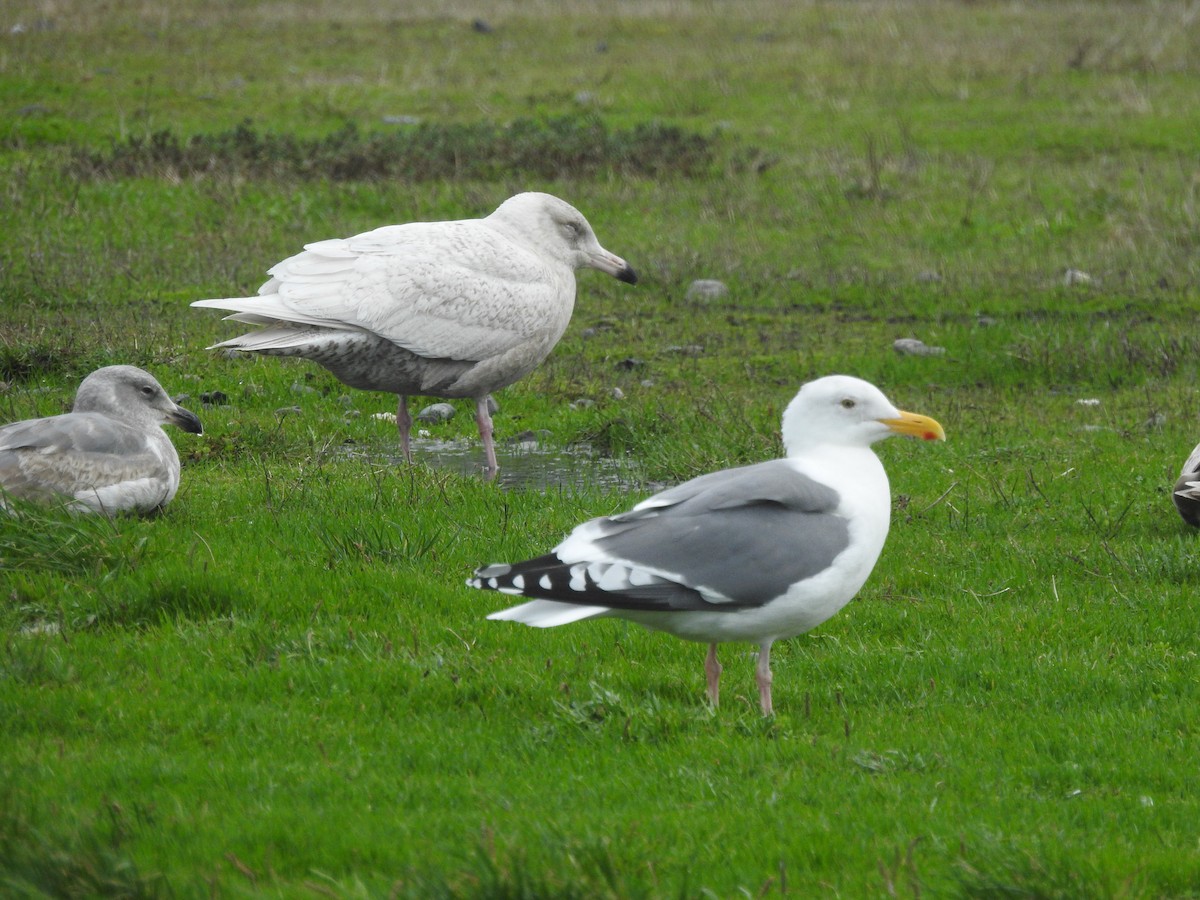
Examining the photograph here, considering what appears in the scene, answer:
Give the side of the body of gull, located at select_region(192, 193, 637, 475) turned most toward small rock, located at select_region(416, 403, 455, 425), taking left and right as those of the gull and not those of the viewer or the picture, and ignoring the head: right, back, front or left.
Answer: left

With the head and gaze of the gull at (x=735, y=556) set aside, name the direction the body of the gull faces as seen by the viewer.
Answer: to the viewer's right

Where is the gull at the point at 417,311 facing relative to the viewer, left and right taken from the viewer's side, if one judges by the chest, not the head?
facing to the right of the viewer

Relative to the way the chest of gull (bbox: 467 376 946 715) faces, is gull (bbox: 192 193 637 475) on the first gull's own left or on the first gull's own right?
on the first gull's own left

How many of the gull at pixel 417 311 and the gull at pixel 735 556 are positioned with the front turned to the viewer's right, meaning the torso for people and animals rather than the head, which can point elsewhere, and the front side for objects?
2

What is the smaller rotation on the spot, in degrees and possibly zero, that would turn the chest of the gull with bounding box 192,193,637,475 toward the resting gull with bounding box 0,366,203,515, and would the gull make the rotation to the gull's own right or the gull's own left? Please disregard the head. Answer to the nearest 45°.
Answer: approximately 135° to the gull's own right

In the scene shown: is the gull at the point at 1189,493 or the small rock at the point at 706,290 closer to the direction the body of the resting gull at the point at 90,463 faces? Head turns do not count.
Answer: the gull

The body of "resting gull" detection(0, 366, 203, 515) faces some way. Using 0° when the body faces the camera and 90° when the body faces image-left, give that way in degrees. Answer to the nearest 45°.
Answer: approximately 270°
